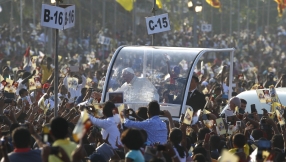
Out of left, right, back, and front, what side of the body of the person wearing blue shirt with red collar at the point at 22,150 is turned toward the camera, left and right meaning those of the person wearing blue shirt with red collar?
back

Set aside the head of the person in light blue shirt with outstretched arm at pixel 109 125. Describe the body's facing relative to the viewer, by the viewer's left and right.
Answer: facing away from the viewer and to the left of the viewer

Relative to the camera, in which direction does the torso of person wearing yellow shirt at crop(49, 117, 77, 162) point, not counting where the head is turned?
away from the camera

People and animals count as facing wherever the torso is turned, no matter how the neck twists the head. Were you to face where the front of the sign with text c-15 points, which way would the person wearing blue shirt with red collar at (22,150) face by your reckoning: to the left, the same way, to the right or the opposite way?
the opposite way

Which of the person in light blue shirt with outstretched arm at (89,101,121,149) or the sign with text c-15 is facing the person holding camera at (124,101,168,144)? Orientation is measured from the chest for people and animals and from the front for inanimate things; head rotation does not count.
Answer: the sign with text c-15
